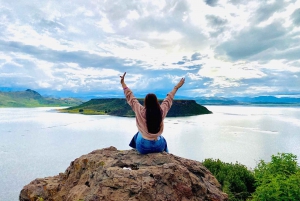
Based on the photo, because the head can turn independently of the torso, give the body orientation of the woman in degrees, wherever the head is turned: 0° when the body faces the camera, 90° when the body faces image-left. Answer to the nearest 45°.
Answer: approximately 180°

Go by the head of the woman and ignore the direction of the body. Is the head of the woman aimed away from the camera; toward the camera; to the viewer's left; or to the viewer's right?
away from the camera
